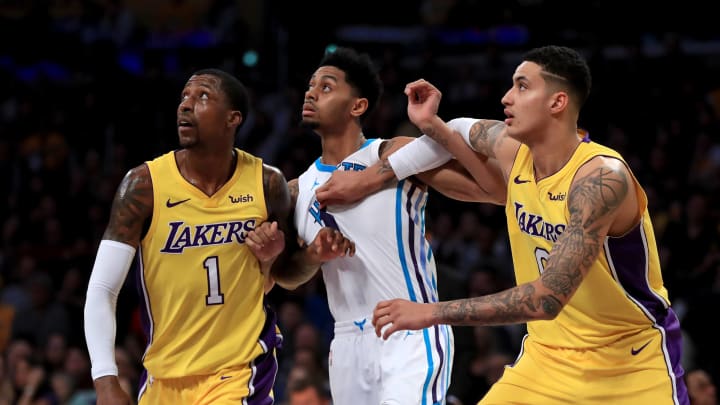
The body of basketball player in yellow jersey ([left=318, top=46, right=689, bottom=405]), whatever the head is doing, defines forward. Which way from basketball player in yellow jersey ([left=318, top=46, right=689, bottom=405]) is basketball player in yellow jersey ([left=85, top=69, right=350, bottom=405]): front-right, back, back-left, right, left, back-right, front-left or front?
front-right

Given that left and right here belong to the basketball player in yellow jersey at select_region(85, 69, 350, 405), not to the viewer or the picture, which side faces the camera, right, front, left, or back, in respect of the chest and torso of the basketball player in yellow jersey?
front

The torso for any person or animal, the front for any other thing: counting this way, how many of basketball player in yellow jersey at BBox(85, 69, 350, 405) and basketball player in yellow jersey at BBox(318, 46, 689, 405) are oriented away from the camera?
0

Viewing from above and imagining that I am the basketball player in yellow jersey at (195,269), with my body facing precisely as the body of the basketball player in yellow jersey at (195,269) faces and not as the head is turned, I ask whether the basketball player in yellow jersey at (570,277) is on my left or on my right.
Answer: on my left

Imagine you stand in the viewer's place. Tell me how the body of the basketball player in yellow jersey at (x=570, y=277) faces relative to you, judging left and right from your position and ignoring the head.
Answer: facing the viewer and to the left of the viewer

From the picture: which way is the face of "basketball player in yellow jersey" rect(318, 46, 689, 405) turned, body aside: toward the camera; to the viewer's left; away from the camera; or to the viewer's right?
to the viewer's left
